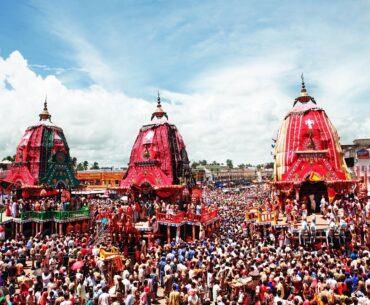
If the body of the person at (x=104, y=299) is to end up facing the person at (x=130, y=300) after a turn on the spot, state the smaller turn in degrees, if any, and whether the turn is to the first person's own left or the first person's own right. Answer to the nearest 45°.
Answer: approximately 90° to the first person's own right

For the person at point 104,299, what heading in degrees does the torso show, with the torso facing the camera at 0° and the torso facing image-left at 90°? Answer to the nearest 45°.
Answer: approximately 180°
